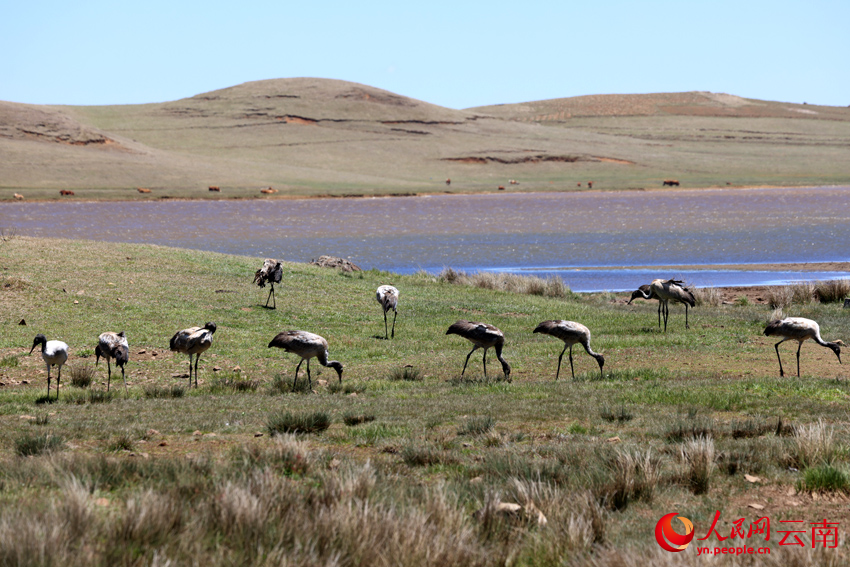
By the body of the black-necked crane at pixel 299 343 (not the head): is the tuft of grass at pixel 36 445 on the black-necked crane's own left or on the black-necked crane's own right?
on the black-necked crane's own right

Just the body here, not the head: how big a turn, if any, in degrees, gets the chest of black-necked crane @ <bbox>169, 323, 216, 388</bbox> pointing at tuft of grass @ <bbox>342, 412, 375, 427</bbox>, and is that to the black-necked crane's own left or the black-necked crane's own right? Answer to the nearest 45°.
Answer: approximately 45° to the black-necked crane's own right

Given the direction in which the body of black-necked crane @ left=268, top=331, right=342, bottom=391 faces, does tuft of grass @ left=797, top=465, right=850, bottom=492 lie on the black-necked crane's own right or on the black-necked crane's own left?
on the black-necked crane's own right

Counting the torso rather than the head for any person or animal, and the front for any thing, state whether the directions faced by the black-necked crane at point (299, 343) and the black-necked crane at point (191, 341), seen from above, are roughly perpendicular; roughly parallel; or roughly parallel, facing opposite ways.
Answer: roughly parallel

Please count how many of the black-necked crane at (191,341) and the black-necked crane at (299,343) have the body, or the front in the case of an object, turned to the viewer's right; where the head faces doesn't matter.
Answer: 2

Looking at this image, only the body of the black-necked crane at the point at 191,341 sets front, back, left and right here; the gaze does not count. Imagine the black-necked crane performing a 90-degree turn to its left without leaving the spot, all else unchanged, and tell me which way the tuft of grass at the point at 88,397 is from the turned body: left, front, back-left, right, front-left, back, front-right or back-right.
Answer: back-left

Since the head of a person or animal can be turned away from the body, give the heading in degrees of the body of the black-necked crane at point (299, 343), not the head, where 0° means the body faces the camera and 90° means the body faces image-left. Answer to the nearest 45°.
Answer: approximately 270°

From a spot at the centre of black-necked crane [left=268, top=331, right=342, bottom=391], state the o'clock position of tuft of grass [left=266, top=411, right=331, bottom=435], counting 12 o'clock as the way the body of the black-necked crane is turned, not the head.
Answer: The tuft of grass is roughly at 3 o'clock from the black-necked crane.

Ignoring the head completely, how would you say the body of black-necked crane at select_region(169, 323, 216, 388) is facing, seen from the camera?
to the viewer's right

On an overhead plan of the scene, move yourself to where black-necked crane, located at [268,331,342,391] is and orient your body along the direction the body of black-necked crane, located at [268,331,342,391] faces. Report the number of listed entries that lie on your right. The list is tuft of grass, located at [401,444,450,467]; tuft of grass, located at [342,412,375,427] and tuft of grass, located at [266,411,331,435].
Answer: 3

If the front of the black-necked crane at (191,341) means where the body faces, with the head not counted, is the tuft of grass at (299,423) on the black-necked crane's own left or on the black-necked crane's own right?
on the black-necked crane's own right

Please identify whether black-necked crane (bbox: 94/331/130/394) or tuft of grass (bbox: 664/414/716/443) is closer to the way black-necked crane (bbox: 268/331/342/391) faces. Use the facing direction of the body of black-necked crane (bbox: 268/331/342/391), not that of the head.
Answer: the tuft of grass

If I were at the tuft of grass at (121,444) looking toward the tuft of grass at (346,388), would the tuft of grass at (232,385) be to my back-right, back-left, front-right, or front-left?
front-left

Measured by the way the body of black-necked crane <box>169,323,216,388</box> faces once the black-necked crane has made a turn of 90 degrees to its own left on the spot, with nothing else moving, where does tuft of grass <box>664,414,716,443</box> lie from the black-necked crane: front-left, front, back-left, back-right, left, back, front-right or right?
back-right
